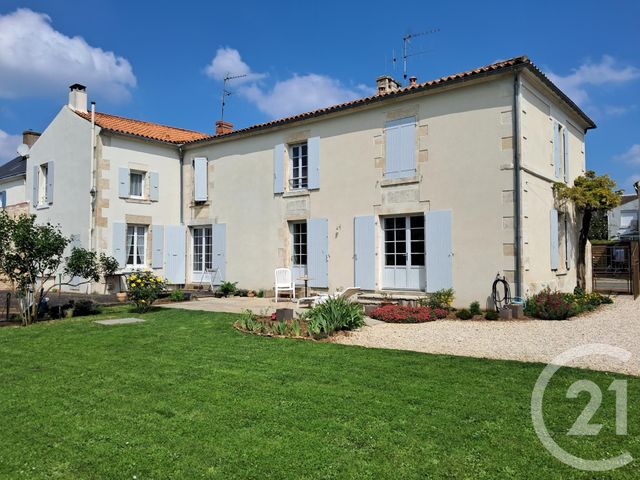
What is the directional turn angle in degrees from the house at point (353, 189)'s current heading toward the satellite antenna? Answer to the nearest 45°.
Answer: approximately 90° to its right

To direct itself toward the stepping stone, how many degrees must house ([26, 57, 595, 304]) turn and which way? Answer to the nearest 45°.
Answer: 0° — it already faces it

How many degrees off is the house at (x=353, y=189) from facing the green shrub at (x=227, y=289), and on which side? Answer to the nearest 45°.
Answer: approximately 90° to its right

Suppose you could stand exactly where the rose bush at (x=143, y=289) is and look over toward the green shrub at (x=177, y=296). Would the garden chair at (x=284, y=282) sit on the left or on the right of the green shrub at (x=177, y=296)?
right

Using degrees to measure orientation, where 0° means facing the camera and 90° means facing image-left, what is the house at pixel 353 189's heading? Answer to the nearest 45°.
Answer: approximately 45°

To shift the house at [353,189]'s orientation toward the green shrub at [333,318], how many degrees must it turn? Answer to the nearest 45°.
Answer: approximately 45° to its left
